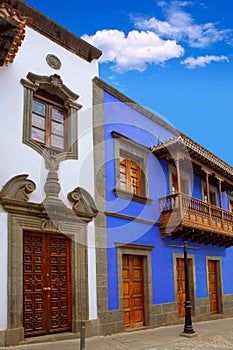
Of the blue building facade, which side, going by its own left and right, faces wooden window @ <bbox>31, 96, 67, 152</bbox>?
right

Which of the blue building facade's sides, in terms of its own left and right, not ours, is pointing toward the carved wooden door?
right

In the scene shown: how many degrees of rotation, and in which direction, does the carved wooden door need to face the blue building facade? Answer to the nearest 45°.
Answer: approximately 90° to its left

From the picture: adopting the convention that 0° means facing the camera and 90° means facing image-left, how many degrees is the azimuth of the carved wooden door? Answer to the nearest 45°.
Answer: approximately 315°
